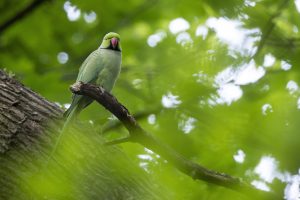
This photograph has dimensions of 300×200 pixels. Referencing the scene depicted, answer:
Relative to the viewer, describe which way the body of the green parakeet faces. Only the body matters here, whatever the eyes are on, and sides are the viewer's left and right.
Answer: facing the viewer and to the right of the viewer
